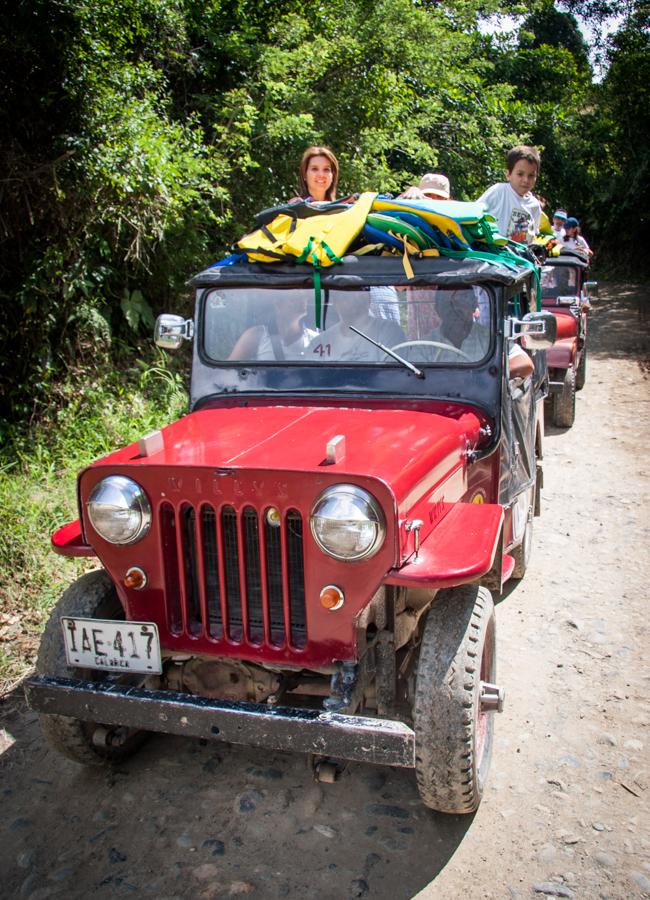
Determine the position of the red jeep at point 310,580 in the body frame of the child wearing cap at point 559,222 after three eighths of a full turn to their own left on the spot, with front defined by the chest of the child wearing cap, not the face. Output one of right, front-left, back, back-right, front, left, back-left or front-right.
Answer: back-right

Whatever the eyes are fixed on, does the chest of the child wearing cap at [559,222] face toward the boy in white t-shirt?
yes

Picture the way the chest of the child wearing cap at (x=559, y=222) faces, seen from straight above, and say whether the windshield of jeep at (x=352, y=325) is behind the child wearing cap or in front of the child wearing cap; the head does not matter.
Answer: in front

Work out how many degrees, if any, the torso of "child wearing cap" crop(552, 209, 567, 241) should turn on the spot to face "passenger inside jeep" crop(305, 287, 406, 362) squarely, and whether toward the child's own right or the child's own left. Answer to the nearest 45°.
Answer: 0° — they already face them

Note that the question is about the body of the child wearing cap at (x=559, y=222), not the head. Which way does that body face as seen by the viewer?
toward the camera

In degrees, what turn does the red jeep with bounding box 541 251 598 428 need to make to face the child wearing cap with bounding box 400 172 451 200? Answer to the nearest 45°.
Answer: approximately 45° to its left

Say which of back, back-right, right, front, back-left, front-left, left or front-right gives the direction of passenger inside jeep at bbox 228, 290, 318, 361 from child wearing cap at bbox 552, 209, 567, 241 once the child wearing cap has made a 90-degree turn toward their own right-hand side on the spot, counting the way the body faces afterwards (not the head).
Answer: left

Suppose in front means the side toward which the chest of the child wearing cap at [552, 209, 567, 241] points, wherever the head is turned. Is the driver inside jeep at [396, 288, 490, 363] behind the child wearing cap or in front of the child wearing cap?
in front

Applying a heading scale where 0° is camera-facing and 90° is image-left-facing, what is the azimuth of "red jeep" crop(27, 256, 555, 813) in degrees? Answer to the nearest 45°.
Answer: approximately 45°

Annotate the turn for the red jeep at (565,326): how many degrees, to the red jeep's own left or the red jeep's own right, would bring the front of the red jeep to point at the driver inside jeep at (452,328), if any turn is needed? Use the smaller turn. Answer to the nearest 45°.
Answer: approximately 45° to the red jeep's own left

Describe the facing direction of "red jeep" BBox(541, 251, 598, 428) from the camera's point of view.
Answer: facing the viewer and to the left of the viewer
